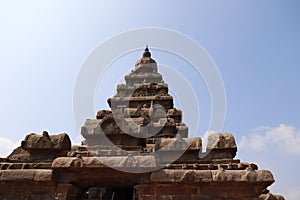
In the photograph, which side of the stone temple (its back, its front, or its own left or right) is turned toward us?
front
